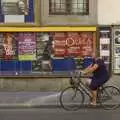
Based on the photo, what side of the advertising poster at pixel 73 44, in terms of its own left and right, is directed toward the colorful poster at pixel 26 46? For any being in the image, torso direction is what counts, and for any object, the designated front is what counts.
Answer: right

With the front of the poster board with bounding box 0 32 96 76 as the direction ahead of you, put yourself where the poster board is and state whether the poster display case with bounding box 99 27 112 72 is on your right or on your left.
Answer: on your left

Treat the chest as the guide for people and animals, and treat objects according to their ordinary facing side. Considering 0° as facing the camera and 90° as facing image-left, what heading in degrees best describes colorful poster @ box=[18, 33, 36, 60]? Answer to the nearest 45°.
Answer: approximately 0°

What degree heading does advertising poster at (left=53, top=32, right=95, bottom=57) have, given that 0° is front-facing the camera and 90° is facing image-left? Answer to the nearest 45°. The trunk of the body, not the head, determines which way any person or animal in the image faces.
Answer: approximately 0°
